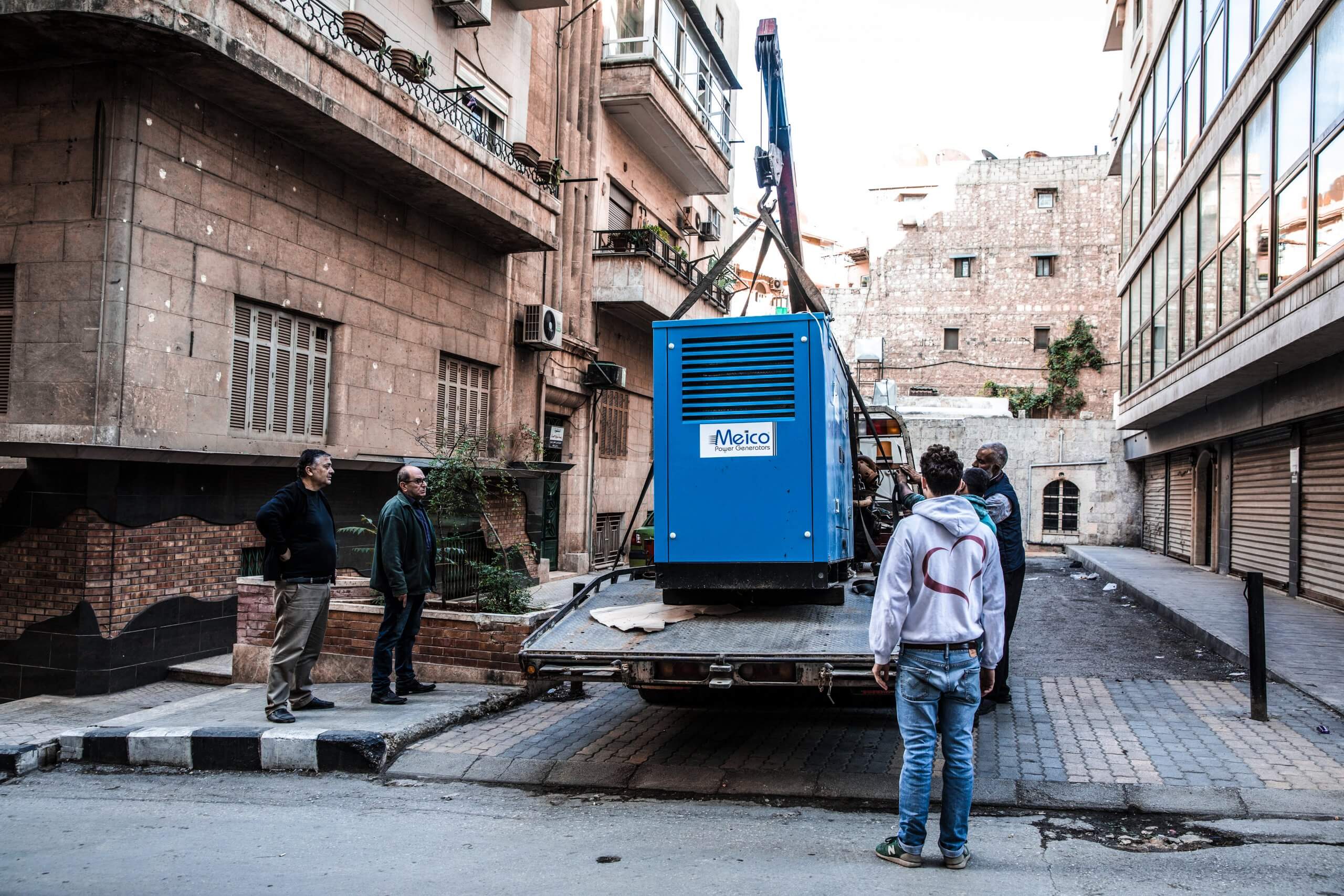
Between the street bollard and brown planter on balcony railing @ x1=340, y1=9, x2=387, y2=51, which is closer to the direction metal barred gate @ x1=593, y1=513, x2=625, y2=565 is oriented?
the street bollard

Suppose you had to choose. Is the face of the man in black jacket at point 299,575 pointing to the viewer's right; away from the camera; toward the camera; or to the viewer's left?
to the viewer's right

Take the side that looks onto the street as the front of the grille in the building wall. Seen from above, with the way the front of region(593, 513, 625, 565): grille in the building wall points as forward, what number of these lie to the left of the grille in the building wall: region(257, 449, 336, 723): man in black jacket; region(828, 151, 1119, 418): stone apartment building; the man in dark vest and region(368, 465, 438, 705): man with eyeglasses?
1

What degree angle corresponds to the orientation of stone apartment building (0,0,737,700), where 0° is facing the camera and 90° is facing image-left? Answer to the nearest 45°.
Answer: approximately 315°

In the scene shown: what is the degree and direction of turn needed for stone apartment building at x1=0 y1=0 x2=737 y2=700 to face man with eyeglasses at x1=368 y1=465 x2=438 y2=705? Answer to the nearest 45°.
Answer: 0° — it already faces them

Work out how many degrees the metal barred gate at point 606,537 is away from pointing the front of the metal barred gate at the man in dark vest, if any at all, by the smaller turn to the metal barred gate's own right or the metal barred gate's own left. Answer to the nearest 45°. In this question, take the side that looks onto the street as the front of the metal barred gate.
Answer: approximately 45° to the metal barred gate's own right

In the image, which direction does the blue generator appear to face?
toward the camera

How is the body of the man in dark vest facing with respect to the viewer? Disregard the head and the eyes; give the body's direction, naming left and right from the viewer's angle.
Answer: facing to the left of the viewer

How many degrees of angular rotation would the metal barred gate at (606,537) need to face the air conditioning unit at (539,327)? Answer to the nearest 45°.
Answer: approximately 45° to its right

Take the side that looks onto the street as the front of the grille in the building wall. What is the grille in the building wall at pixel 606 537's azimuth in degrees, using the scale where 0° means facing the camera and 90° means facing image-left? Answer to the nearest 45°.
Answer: approximately 315°

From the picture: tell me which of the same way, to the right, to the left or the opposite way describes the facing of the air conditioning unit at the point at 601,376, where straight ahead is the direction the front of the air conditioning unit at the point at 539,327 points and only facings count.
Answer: the same way

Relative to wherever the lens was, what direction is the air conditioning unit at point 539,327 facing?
facing the viewer and to the right of the viewer

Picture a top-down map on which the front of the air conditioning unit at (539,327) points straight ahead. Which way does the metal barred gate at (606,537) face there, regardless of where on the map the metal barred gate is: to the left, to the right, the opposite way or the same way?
the same way

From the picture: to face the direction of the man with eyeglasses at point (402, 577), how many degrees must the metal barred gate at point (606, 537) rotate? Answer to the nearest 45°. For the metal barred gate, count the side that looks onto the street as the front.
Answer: approximately 45° to its right

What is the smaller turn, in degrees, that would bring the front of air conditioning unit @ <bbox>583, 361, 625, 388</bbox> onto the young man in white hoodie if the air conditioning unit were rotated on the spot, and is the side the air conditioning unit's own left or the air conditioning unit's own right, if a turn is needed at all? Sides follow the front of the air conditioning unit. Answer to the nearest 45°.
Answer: approximately 45° to the air conditioning unit's own right

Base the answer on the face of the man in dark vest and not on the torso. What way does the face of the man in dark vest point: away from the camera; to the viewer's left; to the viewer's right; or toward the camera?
to the viewer's left
